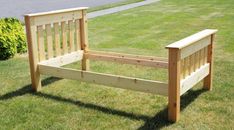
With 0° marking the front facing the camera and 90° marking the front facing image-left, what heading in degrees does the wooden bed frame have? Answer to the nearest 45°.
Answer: approximately 315°

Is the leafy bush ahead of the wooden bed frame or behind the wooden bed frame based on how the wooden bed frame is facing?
behind
